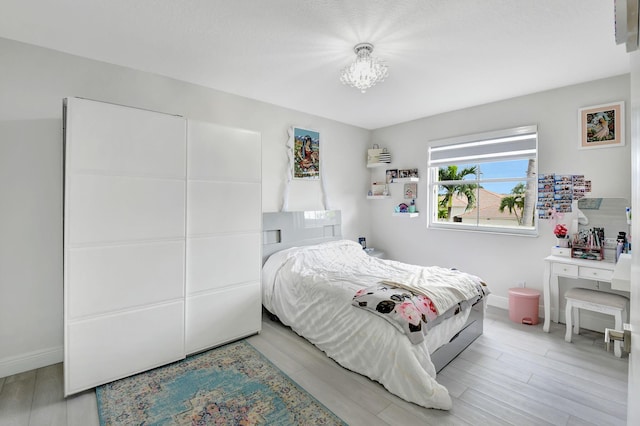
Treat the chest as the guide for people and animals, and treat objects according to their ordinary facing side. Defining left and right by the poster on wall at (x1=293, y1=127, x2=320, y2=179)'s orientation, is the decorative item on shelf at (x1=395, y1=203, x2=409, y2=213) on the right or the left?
on its left

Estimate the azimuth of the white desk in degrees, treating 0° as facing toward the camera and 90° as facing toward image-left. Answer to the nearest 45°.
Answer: approximately 45°

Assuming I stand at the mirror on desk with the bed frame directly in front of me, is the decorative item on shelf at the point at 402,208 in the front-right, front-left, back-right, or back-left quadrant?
front-right

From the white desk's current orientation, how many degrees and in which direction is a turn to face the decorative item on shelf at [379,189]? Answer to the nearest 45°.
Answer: approximately 45° to its right

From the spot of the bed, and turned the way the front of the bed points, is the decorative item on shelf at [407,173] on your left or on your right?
on your left

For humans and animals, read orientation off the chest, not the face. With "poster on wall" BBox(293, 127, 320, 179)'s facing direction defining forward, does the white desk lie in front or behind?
in front

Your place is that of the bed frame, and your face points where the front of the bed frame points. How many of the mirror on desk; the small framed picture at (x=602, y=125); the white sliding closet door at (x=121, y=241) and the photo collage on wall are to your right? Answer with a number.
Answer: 1

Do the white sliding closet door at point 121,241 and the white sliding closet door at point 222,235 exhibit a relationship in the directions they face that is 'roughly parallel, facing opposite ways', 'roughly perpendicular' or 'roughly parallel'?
roughly parallel

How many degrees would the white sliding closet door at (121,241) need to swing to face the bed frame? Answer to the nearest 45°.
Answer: approximately 45° to its left

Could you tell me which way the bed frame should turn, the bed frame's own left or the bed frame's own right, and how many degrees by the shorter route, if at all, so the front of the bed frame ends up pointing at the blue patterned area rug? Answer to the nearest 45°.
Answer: approximately 45° to the bed frame's own right

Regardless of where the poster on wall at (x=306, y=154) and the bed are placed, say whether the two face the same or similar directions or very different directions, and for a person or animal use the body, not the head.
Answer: same or similar directions

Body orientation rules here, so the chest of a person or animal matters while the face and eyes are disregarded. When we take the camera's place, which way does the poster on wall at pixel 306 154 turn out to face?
facing the viewer and to the right of the viewer

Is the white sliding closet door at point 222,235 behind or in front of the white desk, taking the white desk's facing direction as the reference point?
in front

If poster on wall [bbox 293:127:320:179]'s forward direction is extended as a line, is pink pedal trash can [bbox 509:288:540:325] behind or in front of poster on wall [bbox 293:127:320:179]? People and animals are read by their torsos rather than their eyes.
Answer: in front

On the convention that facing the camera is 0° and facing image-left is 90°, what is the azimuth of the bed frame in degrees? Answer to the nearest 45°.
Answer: approximately 315°
